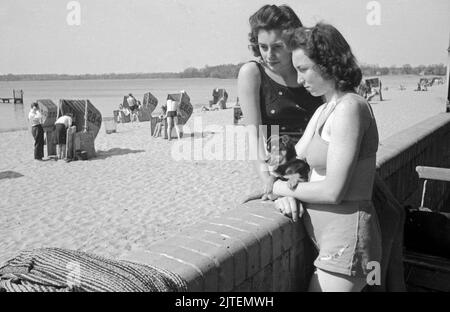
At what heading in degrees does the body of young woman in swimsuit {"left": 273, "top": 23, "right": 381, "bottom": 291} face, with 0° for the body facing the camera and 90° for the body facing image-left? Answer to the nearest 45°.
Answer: approximately 90°

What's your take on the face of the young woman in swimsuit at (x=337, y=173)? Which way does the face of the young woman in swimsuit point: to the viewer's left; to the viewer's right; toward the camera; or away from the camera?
to the viewer's left

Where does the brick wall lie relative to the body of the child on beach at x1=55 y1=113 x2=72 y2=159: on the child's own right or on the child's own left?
on the child's own right

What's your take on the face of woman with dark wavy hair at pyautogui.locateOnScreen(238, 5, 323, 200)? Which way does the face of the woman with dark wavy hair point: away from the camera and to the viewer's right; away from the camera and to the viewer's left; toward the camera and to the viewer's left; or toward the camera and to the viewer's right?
toward the camera and to the viewer's right

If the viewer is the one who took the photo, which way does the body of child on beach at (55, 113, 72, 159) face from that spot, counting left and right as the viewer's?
facing away from the viewer and to the right of the viewer
